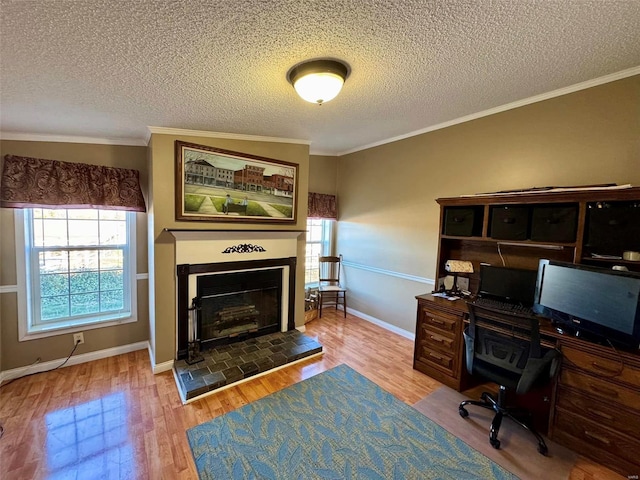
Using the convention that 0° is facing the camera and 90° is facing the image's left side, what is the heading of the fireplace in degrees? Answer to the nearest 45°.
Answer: approximately 315°

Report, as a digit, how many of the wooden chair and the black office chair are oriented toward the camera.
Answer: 1

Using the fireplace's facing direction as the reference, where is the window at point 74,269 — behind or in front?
behind

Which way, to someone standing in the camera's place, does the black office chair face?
facing away from the viewer and to the right of the viewer

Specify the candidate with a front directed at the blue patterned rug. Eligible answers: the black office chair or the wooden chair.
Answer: the wooden chair

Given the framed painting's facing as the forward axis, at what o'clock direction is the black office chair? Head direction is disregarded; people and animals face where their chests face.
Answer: The black office chair is roughly at 12 o'clock from the framed painting.

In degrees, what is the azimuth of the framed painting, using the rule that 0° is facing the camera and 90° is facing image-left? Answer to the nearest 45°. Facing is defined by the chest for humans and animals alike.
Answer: approximately 315°

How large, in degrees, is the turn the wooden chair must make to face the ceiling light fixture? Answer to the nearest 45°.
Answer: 0° — it already faces it

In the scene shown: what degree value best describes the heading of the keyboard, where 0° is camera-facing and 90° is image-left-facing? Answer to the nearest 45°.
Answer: approximately 45°

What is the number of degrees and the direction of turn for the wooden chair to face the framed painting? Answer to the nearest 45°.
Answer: approximately 45° to its right
